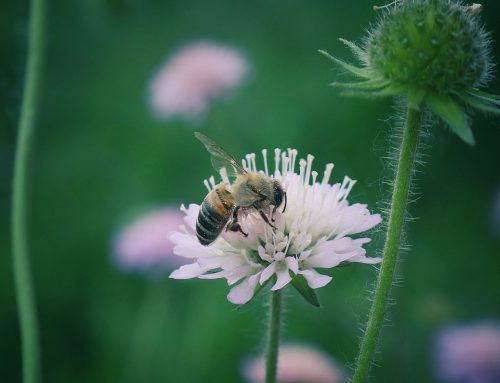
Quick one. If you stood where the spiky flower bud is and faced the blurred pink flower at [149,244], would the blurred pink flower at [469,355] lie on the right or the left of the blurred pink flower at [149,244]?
right

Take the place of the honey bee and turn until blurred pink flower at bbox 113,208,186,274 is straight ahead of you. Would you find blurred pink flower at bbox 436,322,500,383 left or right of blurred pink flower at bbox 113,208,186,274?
right

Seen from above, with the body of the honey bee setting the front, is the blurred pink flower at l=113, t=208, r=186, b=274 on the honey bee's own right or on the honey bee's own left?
on the honey bee's own left

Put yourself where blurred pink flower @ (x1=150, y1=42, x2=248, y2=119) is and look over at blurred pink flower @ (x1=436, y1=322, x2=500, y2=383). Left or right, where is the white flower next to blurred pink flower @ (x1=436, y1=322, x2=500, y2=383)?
right

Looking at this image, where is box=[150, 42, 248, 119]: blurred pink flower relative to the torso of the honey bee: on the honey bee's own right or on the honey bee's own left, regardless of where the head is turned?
on the honey bee's own left

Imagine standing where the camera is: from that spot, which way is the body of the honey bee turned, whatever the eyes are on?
to the viewer's right

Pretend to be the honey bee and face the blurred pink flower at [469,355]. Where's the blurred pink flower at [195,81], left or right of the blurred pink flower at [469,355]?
left
